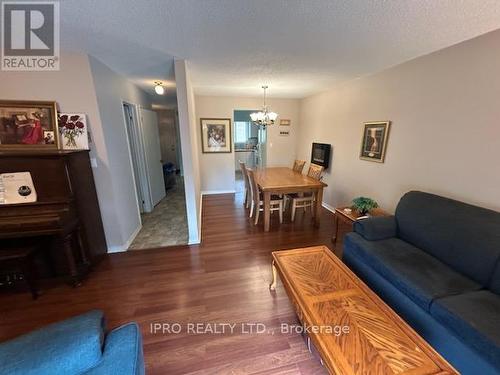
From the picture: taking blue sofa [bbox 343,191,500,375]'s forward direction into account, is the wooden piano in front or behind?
in front

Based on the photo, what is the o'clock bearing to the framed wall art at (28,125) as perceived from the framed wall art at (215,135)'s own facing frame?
the framed wall art at (28,125) is roughly at 1 o'clock from the framed wall art at (215,135).

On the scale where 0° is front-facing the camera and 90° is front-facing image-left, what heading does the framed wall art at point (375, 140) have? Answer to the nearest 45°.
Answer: approximately 45°

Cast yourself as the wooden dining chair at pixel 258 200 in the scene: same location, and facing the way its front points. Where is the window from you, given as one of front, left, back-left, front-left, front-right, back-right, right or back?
left

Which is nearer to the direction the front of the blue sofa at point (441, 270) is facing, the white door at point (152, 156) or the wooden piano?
the wooden piano

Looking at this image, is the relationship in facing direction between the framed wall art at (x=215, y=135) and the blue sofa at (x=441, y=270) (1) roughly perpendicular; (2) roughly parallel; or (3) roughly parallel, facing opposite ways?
roughly perpendicular

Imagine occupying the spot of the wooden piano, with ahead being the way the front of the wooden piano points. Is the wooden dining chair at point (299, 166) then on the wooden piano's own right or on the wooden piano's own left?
on the wooden piano's own left

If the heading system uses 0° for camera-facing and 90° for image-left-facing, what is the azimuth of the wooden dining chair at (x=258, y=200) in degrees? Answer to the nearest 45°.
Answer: approximately 270°

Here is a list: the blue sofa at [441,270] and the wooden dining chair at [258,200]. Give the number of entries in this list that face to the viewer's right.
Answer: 1

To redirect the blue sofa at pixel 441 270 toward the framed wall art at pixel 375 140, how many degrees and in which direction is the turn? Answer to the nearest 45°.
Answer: approximately 90° to its right

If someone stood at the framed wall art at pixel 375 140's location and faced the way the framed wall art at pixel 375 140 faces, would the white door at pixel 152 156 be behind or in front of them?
in front

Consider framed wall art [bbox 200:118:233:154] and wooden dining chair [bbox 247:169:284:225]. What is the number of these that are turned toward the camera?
1

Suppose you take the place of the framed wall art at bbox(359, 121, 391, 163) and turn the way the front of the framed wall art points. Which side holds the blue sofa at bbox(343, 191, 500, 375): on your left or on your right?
on your left
